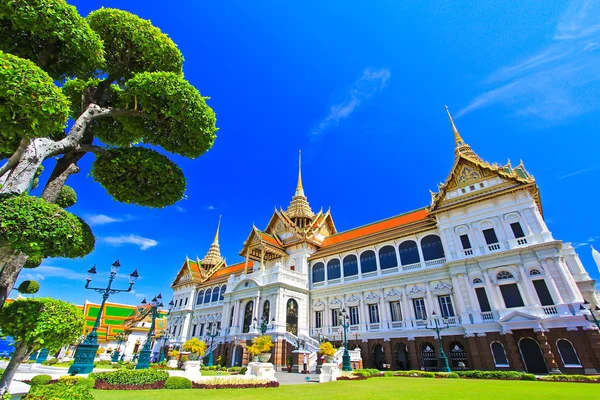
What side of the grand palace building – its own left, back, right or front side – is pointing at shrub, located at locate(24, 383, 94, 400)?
front

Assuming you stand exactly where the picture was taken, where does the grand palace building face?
facing the viewer and to the left of the viewer

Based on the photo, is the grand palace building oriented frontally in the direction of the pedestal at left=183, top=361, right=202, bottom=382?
yes

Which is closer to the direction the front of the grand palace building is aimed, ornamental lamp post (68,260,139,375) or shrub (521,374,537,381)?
the ornamental lamp post

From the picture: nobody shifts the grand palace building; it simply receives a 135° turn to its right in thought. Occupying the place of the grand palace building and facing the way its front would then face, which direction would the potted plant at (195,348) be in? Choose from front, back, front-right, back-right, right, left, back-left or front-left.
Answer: left

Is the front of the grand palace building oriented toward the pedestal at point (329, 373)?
yes

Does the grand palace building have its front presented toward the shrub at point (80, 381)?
yes

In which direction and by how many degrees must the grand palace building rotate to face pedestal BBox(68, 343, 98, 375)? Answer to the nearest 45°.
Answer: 0° — it already faces it

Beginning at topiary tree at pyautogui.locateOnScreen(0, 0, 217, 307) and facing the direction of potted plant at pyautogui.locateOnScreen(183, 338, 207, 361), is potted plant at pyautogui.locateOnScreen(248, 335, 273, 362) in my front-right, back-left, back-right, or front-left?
front-right

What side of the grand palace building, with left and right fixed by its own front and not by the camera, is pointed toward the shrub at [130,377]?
front

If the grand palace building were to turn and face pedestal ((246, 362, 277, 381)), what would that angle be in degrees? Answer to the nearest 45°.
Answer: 0° — it already faces it

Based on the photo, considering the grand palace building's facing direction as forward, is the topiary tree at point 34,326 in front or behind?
in front

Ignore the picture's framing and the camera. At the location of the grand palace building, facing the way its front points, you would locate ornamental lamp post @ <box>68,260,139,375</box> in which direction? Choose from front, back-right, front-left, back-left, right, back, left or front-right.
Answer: front

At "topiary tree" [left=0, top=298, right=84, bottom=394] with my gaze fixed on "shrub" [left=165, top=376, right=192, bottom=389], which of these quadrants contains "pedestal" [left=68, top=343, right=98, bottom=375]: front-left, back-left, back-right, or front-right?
front-left
